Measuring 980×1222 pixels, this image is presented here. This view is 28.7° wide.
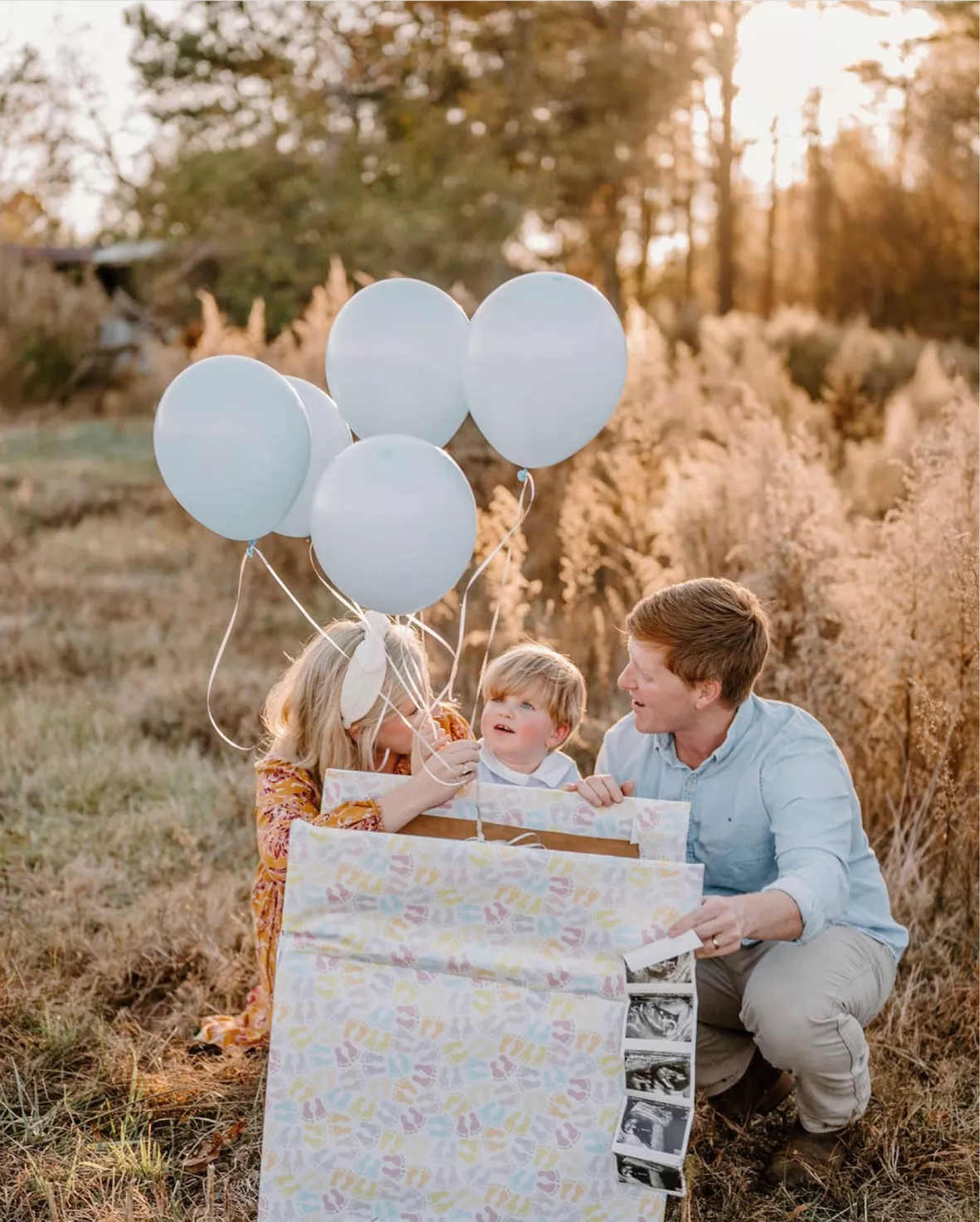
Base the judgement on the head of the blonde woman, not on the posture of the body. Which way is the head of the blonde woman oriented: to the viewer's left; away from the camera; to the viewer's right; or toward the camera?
to the viewer's right

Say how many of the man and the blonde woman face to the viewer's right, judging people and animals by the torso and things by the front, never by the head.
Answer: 1

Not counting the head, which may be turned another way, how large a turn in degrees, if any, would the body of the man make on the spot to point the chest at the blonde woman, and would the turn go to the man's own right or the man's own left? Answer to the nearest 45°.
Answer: approximately 45° to the man's own right

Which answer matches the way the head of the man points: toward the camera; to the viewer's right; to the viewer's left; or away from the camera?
to the viewer's left

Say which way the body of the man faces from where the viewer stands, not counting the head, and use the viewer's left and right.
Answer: facing the viewer and to the left of the viewer

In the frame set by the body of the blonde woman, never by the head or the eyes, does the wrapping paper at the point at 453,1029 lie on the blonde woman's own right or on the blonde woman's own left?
on the blonde woman's own right

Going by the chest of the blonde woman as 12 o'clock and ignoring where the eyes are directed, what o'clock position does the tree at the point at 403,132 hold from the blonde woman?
The tree is roughly at 9 o'clock from the blonde woman.

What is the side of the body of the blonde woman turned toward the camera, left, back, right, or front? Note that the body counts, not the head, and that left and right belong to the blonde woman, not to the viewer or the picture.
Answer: right

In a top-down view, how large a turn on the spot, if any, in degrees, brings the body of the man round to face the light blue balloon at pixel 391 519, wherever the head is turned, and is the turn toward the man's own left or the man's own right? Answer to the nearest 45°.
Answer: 0° — they already face it

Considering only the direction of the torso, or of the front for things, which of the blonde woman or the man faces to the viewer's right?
the blonde woman
